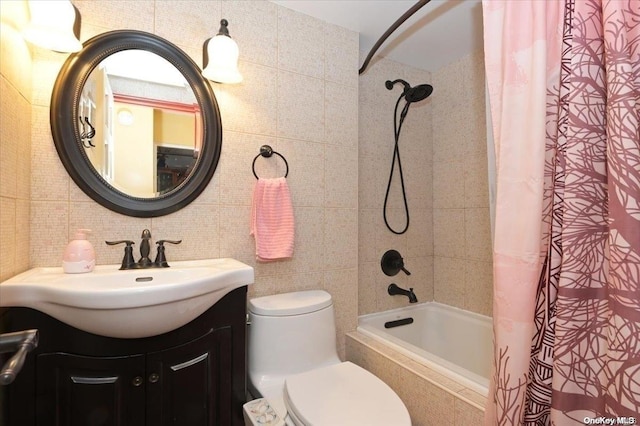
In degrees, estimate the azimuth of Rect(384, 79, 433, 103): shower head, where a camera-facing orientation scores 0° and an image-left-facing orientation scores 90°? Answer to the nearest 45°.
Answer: approximately 315°

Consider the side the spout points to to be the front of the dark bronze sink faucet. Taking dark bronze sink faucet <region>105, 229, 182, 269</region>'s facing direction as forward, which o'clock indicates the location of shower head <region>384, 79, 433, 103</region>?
The shower head is roughly at 9 o'clock from the dark bronze sink faucet.

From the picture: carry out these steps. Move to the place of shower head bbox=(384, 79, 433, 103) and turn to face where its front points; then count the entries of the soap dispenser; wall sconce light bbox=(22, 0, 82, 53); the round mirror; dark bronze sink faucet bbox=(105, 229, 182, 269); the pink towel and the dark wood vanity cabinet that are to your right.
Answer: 6

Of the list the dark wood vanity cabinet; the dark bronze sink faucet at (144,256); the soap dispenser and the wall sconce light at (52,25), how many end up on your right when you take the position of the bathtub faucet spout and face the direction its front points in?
4

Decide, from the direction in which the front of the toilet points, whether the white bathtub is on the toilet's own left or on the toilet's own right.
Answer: on the toilet's own left

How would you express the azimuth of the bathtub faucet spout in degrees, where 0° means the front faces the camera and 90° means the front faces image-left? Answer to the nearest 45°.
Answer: approximately 315°

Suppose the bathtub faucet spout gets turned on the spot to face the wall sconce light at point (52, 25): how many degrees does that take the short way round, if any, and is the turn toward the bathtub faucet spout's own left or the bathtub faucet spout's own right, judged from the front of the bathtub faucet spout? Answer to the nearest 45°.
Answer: approximately 90° to the bathtub faucet spout's own right

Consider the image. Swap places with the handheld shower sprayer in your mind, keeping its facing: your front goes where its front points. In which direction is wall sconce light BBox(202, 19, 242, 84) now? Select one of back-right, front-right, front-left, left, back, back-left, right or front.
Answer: right

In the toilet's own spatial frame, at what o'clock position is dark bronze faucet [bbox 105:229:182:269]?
The dark bronze faucet is roughly at 4 o'clock from the toilet.

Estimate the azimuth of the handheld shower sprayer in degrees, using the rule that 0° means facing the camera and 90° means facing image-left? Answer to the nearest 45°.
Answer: approximately 315°

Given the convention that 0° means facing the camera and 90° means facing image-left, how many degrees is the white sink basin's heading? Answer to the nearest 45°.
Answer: approximately 0°
